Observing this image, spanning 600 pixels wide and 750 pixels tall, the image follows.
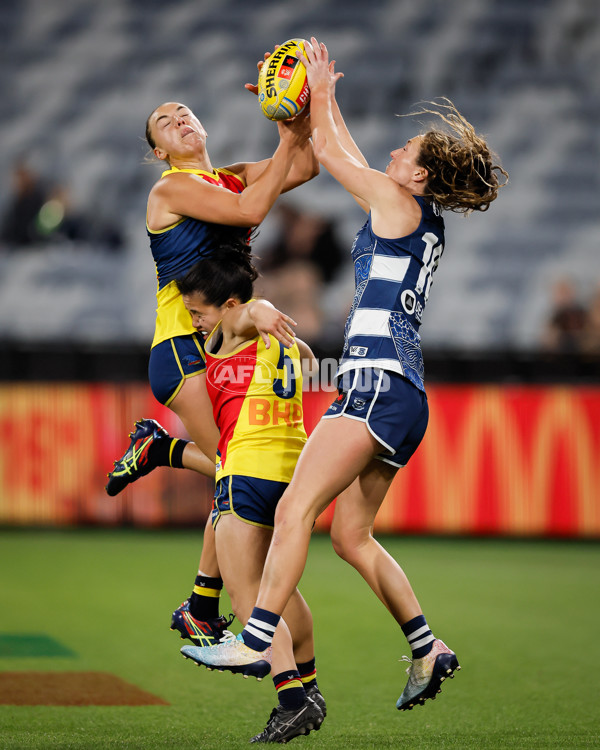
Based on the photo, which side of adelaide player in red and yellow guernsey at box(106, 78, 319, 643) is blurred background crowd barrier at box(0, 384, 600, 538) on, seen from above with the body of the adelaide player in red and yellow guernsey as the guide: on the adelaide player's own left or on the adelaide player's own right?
on the adelaide player's own left

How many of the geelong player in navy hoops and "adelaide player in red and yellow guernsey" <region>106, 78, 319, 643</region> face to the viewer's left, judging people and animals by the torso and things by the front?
1

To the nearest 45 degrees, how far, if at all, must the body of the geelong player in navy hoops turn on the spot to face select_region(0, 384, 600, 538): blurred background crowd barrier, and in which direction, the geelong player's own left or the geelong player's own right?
approximately 90° to the geelong player's own right

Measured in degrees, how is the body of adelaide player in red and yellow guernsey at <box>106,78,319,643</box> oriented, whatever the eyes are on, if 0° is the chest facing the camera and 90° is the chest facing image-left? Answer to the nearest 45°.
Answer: approximately 315°

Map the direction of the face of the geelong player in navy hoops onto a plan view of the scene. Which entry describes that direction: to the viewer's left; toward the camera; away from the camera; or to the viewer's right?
to the viewer's left

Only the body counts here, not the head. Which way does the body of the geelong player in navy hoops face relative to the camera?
to the viewer's left

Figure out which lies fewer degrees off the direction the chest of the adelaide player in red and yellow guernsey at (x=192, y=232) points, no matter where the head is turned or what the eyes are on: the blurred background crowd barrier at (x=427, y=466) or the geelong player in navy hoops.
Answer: the geelong player in navy hoops
